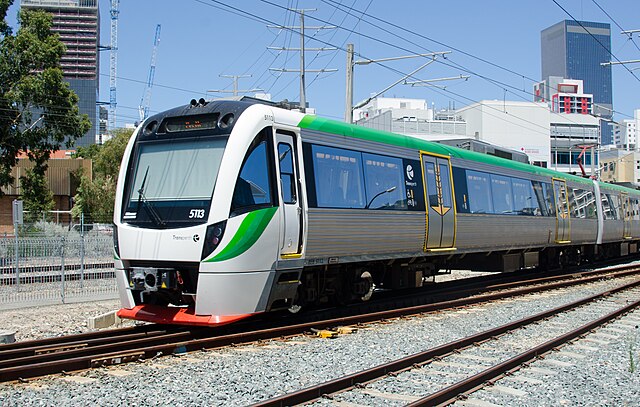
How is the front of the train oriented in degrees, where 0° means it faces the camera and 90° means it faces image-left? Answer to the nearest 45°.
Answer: approximately 45°

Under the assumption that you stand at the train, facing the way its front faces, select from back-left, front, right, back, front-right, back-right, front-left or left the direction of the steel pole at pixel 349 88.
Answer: back-right

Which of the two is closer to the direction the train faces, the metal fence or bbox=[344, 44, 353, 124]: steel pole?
the metal fence

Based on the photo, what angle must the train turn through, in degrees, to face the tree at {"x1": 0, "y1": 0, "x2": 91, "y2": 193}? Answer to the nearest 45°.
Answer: approximately 90° to its right
